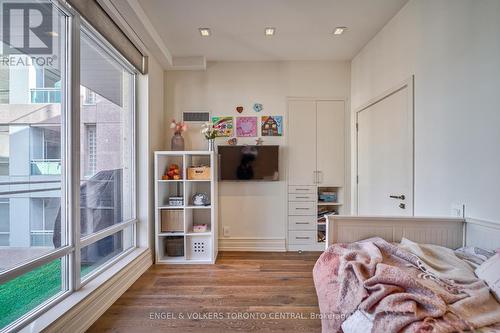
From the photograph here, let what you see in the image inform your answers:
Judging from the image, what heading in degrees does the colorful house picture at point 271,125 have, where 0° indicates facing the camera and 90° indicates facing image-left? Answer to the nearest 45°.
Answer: approximately 0°

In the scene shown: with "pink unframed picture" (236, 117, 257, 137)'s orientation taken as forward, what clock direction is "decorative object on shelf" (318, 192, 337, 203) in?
The decorative object on shelf is roughly at 9 o'clock from the pink unframed picture.

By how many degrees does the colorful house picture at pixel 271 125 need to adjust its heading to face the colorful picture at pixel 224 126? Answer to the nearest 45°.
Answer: approximately 90° to its right

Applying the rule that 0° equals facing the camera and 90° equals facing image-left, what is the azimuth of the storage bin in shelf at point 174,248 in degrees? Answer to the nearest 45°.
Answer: approximately 0°
